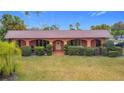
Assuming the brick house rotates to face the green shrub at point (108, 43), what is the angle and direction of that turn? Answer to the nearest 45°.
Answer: approximately 90° to its left

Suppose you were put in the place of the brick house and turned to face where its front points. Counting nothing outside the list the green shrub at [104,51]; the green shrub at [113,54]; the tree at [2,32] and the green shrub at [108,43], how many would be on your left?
3

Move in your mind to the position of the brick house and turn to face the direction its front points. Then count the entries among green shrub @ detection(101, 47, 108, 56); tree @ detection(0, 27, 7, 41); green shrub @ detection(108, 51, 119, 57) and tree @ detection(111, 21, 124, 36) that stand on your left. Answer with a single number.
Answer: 3

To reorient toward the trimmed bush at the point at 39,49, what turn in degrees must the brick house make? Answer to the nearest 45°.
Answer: approximately 90° to its right

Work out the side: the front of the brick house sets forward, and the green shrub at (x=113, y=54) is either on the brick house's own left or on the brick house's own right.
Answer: on the brick house's own left

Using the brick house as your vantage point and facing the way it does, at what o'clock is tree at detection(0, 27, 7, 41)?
The tree is roughly at 3 o'clock from the brick house.

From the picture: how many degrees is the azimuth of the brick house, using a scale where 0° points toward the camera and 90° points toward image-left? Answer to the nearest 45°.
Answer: approximately 0°

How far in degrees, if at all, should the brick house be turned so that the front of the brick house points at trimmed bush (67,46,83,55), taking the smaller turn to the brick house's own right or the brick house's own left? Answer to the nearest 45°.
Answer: approximately 90° to the brick house's own left

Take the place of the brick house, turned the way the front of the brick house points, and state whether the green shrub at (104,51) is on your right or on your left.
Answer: on your left

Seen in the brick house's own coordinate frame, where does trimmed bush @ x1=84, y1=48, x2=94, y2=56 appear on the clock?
The trimmed bush is roughly at 9 o'clock from the brick house.
